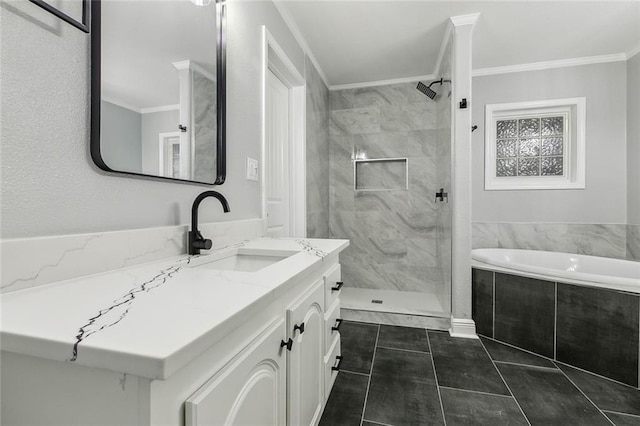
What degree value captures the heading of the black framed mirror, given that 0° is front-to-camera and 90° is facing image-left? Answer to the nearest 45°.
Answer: approximately 315°

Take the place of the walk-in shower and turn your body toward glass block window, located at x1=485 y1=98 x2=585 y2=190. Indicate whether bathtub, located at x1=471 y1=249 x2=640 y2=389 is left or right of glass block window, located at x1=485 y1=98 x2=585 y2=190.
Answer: right

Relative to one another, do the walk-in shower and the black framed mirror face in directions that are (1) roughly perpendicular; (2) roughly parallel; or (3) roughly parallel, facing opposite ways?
roughly perpendicular

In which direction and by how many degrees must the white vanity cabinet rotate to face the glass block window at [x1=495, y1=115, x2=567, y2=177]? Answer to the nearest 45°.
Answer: approximately 90° to its left

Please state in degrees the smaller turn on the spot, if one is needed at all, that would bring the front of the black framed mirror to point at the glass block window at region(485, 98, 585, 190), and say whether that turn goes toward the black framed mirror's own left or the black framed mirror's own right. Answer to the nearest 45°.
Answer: approximately 45° to the black framed mirror's own left

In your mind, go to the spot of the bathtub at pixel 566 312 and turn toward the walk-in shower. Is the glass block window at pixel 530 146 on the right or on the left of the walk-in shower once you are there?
right

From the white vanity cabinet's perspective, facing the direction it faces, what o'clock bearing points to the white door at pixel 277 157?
The white door is roughly at 8 o'clock from the white vanity cabinet.

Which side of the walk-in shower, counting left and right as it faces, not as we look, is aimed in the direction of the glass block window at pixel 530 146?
left

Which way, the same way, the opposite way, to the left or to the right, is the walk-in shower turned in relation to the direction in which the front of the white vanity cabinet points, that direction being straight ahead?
to the right
